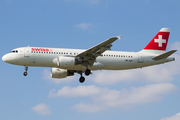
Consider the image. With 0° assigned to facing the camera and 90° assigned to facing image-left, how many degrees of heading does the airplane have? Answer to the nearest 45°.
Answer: approximately 90°
